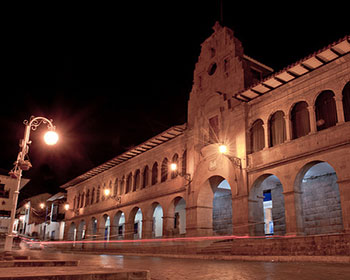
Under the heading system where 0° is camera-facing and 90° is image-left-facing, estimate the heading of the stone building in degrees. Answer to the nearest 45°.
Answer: approximately 45°

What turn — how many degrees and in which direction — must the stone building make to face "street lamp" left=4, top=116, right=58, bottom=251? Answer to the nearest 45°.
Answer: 0° — it already faces it
